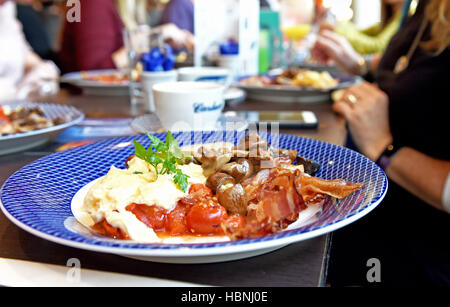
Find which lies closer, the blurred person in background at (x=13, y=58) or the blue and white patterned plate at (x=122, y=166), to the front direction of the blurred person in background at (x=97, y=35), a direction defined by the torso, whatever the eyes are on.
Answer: the blue and white patterned plate

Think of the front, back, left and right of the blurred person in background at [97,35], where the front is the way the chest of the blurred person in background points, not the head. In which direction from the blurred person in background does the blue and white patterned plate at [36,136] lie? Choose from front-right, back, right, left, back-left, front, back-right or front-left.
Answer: right
